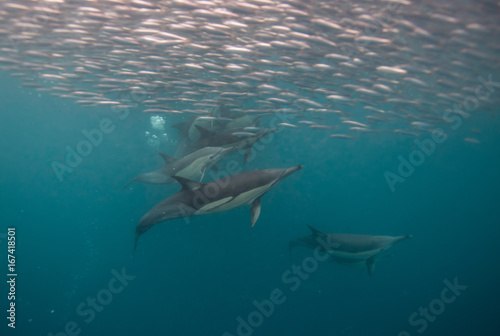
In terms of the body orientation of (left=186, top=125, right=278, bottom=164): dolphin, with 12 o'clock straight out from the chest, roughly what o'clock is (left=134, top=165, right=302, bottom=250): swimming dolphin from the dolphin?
The swimming dolphin is roughly at 3 o'clock from the dolphin.

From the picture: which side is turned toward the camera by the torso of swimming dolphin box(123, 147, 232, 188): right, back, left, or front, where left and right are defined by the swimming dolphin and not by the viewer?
right

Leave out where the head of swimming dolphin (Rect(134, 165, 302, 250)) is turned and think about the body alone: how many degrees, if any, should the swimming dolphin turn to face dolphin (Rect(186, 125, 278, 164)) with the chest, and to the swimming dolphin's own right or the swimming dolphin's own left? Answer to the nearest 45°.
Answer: approximately 90° to the swimming dolphin's own left

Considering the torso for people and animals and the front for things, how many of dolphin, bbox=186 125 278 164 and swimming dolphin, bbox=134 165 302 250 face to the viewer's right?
2

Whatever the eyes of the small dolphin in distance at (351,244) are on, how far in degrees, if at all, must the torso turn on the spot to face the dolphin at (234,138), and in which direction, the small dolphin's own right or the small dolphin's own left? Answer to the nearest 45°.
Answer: approximately 180°

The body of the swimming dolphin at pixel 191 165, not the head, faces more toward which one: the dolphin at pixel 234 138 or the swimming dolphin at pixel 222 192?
the dolphin

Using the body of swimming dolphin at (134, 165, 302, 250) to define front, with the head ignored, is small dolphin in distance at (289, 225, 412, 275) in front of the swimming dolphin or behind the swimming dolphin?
in front

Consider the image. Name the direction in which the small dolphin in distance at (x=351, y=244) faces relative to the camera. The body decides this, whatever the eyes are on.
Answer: to the viewer's right

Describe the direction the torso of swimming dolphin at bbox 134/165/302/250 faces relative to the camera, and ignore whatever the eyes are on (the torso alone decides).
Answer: to the viewer's right

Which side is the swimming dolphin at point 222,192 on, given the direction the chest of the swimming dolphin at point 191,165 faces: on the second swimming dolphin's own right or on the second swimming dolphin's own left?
on the second swimming dolphin's own right

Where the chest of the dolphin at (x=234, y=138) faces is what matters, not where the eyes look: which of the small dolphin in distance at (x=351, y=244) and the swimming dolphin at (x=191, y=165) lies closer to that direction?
the small dolphin in distance

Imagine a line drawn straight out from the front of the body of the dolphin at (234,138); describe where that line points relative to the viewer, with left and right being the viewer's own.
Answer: facing to the right of the viewer
